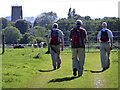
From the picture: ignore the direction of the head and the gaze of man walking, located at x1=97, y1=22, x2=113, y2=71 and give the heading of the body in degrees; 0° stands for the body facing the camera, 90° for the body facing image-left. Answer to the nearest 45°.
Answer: approximately 180°

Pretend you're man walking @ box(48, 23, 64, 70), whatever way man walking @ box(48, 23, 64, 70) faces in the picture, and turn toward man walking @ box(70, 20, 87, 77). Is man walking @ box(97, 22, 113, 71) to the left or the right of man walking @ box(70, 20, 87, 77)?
left

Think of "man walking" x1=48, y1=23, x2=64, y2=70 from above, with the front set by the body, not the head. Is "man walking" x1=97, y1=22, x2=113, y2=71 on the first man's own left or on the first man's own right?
on the first man's own right

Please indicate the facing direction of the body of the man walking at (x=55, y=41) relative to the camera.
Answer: away from the camera

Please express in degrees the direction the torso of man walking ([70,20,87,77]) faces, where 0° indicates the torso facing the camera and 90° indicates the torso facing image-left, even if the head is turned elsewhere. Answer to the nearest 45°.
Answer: approximately 180°

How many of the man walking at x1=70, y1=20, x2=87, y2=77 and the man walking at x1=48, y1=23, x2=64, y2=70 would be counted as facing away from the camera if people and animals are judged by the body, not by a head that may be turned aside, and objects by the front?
2

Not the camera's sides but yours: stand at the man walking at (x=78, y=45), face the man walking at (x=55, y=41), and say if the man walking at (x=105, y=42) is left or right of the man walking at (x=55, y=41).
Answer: right

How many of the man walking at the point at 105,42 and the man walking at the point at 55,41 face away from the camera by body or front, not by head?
2
